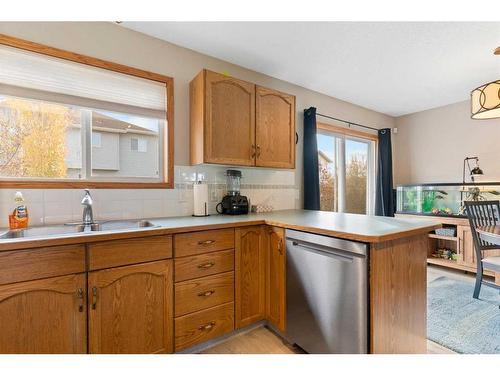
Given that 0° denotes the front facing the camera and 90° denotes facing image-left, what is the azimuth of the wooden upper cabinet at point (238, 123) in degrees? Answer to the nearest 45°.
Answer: approximately 315°

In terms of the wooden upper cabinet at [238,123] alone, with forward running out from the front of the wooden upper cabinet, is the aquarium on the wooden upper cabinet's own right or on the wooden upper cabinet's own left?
on the wooden upper cabinet's own left

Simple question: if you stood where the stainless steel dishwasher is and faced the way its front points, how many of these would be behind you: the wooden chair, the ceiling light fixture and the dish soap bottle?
2

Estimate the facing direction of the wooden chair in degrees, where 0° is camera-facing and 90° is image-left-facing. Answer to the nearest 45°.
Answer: approximately 315°
